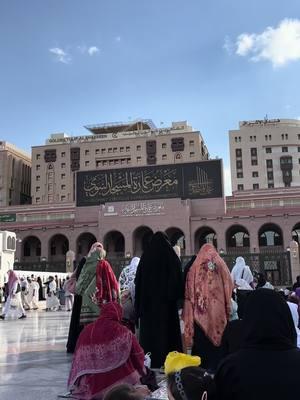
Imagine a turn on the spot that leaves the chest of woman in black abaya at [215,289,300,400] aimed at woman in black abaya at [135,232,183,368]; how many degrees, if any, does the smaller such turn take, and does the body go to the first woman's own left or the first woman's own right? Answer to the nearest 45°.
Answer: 0° — they already face them

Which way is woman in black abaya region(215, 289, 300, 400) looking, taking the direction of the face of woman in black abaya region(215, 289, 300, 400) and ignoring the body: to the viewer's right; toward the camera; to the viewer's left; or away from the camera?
away from the camera

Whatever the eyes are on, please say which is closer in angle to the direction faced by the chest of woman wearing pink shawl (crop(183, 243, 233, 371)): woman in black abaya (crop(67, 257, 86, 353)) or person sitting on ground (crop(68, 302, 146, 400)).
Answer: the woman in black abaya

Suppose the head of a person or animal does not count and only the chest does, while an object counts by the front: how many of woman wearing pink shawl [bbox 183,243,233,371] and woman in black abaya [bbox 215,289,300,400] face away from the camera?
2

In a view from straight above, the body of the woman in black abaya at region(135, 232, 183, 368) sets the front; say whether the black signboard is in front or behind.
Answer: in front

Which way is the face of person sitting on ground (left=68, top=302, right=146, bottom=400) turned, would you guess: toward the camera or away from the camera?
away from the camera

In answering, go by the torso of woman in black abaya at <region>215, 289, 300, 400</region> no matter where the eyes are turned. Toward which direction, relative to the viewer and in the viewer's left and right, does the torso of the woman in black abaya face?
facing away from the viewer

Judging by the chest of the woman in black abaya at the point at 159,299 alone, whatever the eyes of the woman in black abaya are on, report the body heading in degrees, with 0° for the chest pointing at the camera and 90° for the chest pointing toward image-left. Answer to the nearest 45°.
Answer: approximately 180°

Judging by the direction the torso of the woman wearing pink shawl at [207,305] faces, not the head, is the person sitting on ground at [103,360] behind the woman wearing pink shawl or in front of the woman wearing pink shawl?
behind

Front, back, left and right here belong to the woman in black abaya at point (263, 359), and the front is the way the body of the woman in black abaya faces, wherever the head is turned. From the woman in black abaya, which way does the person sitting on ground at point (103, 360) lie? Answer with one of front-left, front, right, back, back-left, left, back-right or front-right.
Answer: front-left

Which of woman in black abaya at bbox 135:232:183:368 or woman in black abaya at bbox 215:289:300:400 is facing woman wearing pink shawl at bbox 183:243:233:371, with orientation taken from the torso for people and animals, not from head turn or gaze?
woman in black abaya at bbox 215:289:300:400

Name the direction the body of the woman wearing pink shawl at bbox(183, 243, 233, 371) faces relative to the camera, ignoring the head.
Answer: away from the camera
